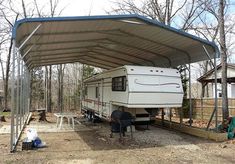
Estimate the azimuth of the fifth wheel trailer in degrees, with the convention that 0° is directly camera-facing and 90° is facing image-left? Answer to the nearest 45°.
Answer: approximately 315°
